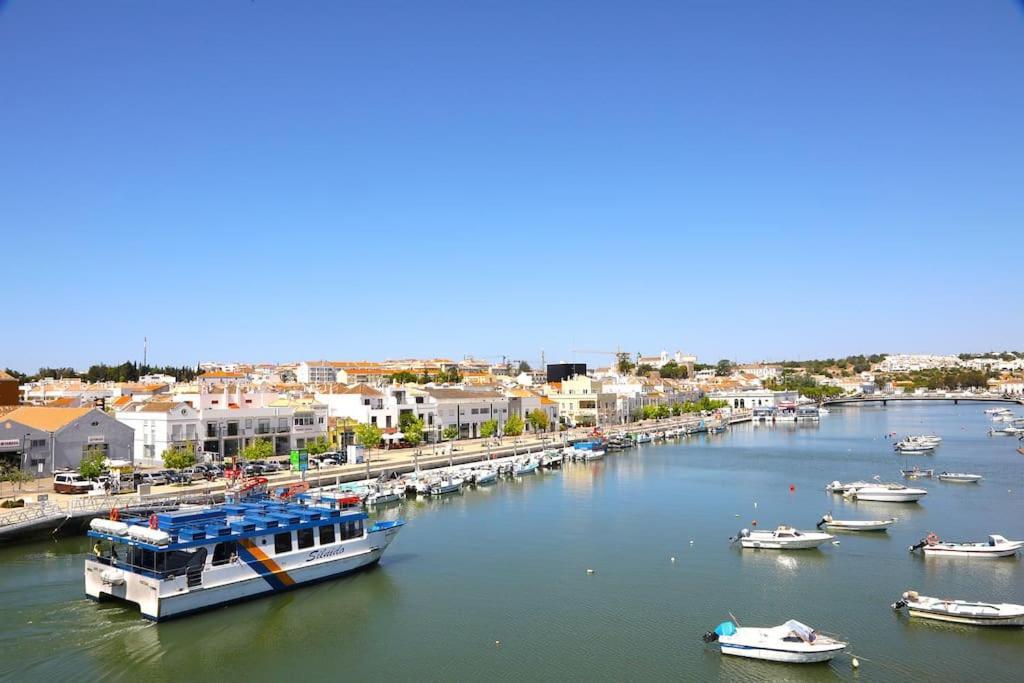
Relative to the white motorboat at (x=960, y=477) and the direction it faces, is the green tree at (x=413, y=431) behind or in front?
behind

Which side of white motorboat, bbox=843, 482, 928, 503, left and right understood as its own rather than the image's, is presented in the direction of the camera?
right

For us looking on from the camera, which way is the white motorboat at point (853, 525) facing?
facing to the right of the viewer

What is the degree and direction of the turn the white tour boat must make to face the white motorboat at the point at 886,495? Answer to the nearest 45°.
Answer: approximately 45° to its right

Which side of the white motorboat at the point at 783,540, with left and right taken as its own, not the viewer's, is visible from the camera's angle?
right

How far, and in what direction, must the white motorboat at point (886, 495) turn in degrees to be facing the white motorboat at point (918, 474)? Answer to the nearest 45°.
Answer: approximately 90° to its left

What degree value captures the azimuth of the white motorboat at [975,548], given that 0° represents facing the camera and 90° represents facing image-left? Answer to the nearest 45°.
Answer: approximately 270°

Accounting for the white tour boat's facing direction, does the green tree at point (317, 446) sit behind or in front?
in front

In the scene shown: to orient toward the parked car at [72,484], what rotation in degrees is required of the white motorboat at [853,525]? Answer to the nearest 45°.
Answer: approximately 180°

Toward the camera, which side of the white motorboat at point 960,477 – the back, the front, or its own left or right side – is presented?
right

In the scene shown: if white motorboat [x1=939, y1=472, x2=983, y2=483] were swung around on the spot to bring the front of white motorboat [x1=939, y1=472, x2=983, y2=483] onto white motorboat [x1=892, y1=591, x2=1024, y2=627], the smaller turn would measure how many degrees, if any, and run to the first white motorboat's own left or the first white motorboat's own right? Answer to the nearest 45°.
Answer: approximately 90° to the first white motorboat's own right
